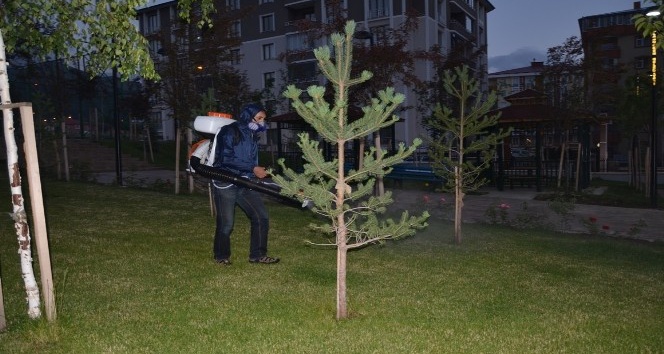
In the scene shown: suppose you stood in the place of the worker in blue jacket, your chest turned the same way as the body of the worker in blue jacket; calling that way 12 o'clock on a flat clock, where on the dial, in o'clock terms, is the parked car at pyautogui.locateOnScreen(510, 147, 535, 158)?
The parked car is roughly at 10 o'clock from the worker in blue jacket.

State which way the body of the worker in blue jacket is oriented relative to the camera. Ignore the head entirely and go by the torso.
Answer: to the viewer's right

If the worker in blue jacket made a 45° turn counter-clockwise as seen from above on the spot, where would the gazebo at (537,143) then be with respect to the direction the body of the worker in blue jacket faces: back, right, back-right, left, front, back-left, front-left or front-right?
front

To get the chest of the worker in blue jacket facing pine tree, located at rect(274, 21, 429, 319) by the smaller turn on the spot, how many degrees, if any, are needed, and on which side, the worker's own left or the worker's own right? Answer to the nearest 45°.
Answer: approximately 90° to the worker's own right
